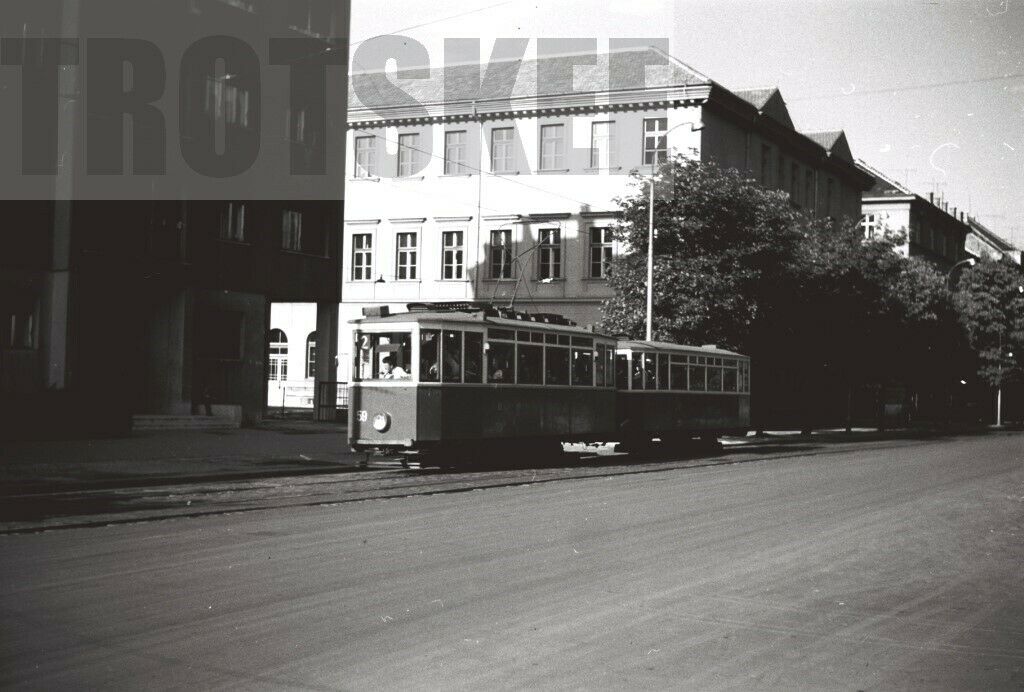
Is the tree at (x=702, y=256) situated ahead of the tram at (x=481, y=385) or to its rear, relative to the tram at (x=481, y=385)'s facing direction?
to the rear

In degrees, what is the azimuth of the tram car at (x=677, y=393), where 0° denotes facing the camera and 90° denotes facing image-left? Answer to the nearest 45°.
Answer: approximately 45°

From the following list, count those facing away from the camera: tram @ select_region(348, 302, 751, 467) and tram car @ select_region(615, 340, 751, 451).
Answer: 0

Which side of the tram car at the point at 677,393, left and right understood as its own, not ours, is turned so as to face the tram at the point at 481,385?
front

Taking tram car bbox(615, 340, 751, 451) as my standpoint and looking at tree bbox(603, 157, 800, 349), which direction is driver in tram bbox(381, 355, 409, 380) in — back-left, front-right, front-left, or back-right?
back-left

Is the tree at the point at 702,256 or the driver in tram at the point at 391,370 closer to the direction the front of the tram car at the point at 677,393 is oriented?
the driver in tram

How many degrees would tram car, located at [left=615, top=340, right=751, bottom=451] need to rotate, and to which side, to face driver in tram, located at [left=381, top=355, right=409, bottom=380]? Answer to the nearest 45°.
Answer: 0° — it already faces them
